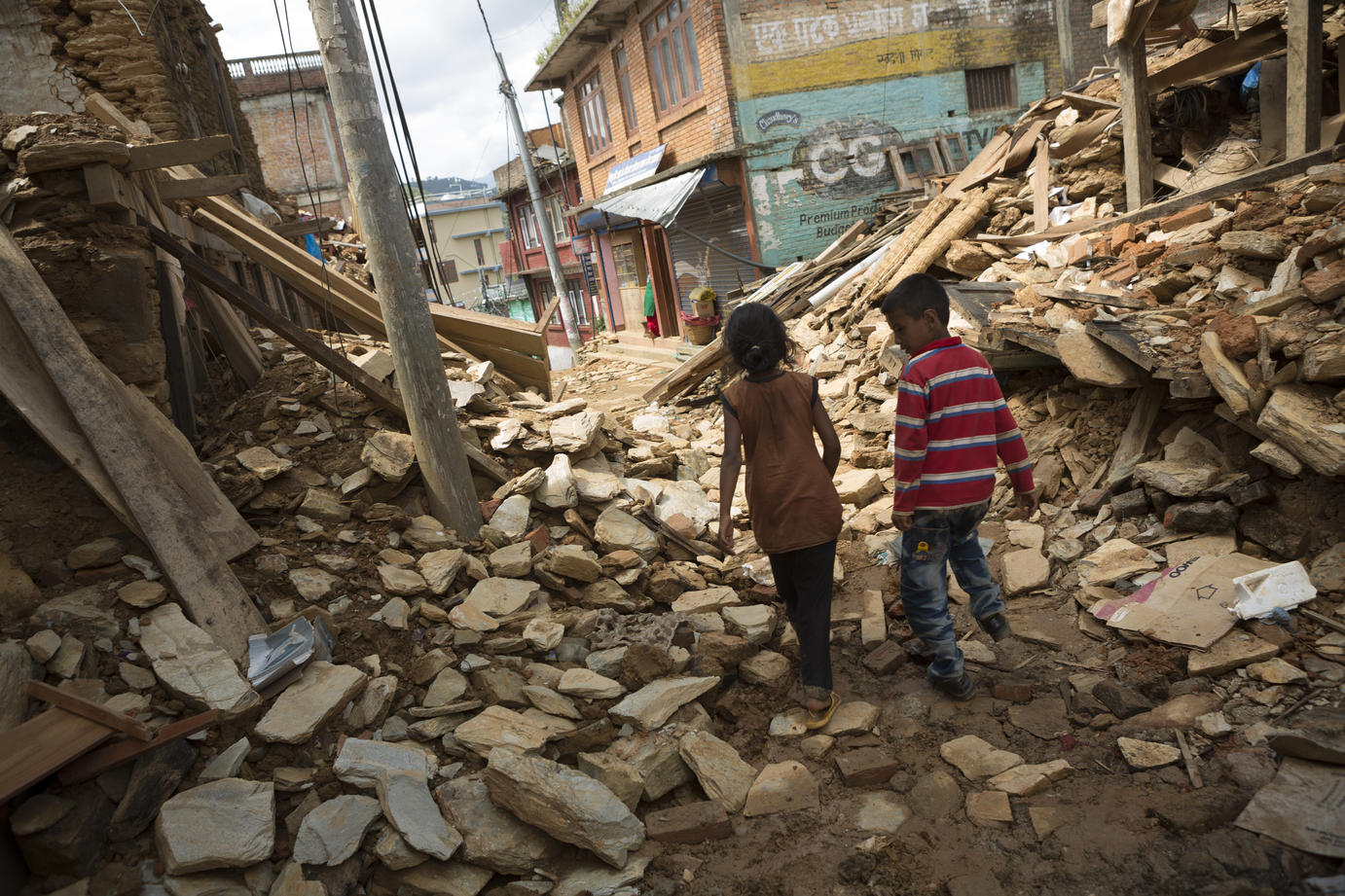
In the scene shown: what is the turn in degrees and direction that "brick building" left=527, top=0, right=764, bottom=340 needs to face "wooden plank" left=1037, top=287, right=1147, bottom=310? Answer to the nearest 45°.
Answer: approximately 45° to its left

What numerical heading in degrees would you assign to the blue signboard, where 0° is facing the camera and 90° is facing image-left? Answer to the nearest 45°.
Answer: approximately 45°

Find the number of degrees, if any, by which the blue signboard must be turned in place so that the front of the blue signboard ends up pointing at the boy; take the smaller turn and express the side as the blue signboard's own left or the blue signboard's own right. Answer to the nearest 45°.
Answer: approximately 45° to the blue signboard's own left

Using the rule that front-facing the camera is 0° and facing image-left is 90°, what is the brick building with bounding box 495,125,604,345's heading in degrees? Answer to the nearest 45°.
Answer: approximately 45°

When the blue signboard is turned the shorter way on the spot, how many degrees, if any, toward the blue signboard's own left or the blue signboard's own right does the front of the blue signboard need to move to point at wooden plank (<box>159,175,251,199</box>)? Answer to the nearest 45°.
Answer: approximately 45° to the blue signboard's own left

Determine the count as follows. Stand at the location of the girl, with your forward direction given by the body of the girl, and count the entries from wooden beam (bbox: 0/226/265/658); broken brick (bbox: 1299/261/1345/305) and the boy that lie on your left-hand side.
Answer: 1

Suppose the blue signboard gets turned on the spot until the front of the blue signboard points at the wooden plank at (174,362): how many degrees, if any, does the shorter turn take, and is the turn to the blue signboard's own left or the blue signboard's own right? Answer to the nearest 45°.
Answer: approximately 45° to the blue signboard's own left

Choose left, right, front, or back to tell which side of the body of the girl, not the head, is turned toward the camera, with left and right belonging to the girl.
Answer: back

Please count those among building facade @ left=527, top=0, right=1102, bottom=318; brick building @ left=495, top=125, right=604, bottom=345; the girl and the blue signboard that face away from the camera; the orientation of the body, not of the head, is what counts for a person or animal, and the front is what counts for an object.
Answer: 1

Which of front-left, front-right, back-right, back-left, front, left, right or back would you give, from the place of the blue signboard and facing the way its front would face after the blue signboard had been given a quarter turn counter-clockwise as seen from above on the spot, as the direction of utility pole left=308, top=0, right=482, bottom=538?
front-right

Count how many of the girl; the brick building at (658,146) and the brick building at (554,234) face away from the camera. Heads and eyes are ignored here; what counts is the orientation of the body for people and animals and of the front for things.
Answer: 1

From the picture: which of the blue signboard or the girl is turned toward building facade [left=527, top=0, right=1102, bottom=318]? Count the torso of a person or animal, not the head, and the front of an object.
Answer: the girl

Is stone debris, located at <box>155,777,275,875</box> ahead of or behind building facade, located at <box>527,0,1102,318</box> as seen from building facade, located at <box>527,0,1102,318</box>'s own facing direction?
ahead

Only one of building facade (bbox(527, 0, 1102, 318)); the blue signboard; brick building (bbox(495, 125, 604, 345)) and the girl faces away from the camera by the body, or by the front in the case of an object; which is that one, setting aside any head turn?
the girl

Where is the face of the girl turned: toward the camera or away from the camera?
away from the camera

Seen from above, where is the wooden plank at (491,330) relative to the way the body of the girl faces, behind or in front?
in front

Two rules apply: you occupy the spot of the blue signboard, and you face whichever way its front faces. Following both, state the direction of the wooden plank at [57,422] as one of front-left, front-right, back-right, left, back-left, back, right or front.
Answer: front-left

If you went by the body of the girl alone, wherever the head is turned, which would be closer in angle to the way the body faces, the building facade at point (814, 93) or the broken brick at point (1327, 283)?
the building facade
